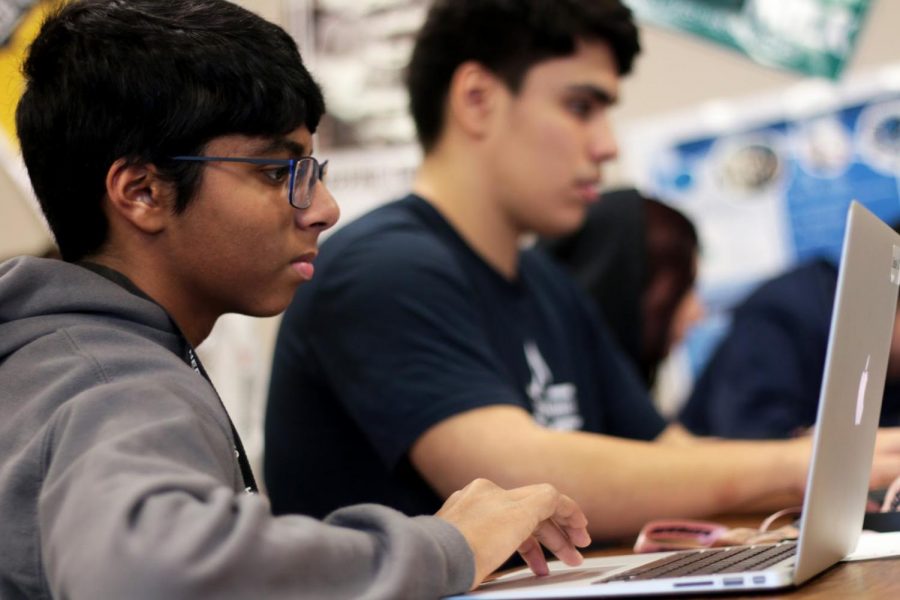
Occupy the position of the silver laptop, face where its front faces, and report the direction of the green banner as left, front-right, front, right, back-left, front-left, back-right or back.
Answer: right

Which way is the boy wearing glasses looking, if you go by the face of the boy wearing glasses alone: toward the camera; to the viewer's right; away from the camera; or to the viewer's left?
to the viewer's right

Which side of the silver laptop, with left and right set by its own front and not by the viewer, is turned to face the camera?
left

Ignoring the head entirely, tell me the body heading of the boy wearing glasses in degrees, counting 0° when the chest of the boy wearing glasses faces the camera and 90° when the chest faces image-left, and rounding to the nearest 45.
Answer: approximately 270°

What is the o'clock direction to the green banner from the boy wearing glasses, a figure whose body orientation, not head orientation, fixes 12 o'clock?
The green banner is roughly at 10 o'clock from the boy wearing glasses.

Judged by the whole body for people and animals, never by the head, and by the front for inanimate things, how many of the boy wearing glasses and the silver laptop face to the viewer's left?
1

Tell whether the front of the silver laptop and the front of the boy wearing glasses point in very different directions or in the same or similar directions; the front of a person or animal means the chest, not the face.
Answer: very different directions
